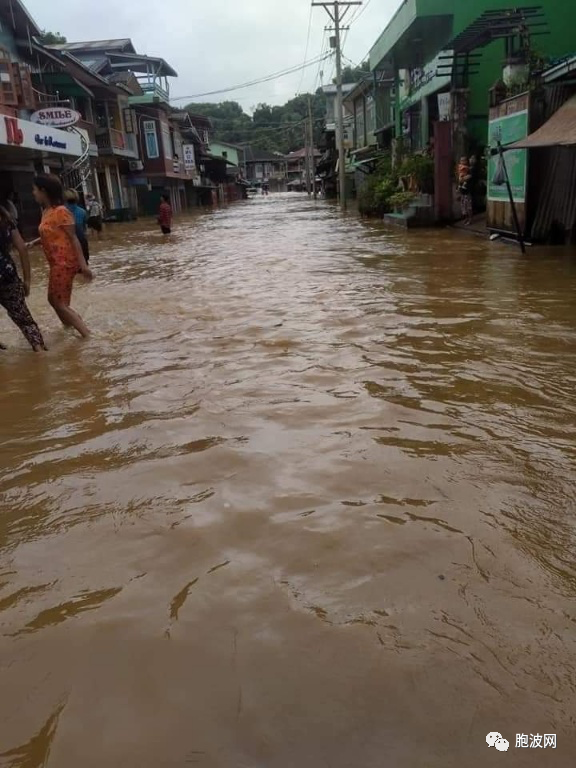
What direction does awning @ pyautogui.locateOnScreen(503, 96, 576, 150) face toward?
to the viewer's left

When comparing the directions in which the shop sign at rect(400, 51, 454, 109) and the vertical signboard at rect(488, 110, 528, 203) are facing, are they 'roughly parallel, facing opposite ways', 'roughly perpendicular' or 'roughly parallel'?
roughly parallel

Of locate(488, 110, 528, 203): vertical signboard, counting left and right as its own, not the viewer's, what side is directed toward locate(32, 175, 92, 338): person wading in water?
front

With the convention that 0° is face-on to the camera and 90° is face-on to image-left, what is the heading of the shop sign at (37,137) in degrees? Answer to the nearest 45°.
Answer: approximately 315°

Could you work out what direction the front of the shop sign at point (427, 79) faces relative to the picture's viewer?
facing the viewer and to the left of the viewer

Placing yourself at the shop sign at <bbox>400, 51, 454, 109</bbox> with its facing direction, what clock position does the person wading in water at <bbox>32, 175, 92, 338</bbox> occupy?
The person wading in water is roughly at 11 o'clock from the shop sign.

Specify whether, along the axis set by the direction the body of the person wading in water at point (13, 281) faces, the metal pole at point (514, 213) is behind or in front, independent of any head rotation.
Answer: behind

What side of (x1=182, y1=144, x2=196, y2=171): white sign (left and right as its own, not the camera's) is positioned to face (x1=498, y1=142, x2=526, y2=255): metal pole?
front

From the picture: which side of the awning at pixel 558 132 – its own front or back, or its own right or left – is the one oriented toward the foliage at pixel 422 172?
right

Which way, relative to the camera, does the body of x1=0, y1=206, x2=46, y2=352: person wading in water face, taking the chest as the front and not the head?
to the viewer's left
